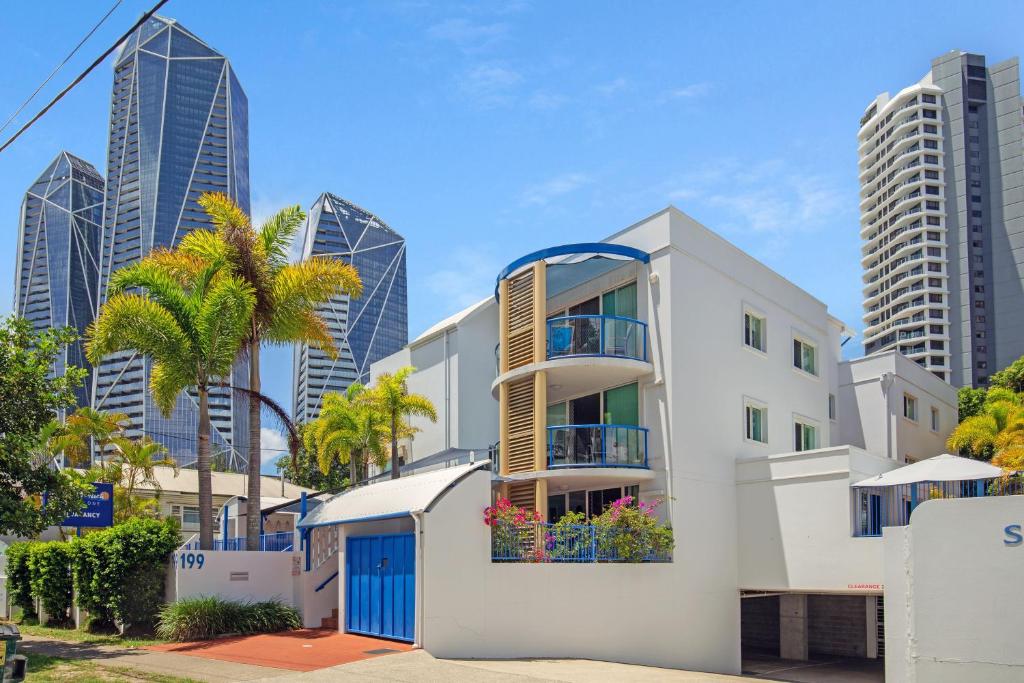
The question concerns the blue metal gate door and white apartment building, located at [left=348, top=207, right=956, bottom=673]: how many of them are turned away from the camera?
0

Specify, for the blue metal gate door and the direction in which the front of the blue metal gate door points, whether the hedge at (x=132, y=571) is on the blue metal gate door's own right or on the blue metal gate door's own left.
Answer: on the blue metal gate door's own right

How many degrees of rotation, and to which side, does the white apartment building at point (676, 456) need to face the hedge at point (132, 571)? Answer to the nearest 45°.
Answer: approximately 45° to its right

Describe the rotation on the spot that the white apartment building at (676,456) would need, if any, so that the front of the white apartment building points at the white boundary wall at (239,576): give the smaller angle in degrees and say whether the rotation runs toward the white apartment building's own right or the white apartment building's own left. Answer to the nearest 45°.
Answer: approximately 45° to the white apartment building's own right

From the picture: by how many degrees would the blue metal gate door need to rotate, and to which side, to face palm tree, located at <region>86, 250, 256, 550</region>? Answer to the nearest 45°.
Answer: approximately 90° to its right

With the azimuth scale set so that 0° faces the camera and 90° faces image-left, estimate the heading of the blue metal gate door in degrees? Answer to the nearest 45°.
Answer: approximately 45°

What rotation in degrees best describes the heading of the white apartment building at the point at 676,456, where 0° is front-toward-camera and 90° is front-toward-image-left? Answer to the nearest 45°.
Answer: approximately 45°

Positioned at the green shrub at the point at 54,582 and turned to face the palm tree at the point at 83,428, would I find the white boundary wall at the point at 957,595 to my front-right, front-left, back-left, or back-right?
back-right

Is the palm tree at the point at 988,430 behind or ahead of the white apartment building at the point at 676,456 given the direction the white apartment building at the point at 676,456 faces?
behind

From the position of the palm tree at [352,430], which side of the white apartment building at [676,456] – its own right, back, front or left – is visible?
right

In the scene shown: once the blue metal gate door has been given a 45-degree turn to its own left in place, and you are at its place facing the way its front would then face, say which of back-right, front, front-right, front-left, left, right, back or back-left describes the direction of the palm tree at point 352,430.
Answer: back
